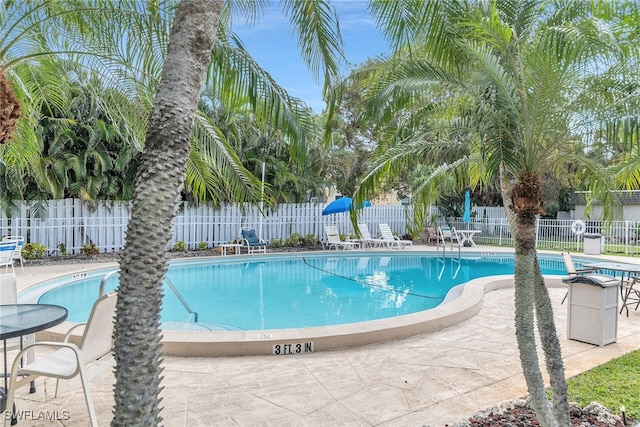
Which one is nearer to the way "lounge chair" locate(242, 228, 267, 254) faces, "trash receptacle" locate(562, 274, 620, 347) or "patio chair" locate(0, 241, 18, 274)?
the trash receptacle

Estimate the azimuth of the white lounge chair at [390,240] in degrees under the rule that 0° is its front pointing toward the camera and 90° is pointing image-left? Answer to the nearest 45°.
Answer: approximately 315°

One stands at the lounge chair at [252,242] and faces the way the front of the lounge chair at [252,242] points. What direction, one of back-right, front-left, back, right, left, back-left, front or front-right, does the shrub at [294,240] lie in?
left

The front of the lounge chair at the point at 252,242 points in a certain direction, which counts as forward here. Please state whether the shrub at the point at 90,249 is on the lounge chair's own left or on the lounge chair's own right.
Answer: on the lounge chair's own right

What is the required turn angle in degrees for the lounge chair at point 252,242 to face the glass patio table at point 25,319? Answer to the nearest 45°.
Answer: approximately 45° to its right

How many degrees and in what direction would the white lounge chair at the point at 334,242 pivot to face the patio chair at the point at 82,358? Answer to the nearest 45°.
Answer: approximately 45° to its right

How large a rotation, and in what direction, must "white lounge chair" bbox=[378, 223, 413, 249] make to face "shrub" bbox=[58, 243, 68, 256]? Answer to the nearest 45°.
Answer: approximately 90° to its right

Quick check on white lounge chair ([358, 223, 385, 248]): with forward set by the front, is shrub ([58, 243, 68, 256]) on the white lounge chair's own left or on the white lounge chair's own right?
on the white lounge chair's own right

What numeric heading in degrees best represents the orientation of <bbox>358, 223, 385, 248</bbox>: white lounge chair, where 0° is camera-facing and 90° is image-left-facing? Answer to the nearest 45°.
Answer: approximately 315°

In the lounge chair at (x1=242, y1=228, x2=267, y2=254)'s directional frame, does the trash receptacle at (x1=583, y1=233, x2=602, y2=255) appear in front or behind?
in front

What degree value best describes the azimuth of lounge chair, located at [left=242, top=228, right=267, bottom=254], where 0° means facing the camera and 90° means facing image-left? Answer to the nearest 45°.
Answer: approximately 315°
